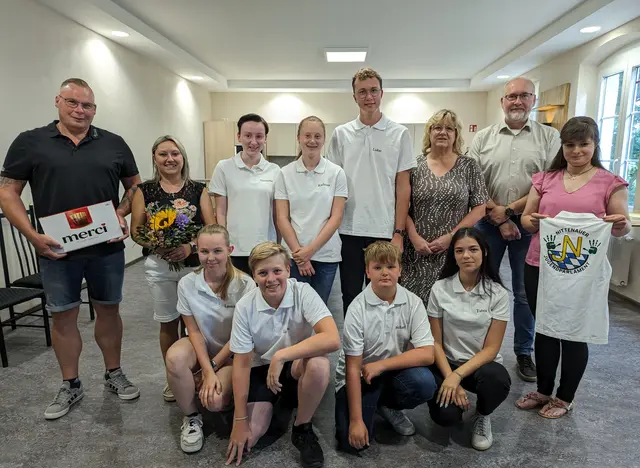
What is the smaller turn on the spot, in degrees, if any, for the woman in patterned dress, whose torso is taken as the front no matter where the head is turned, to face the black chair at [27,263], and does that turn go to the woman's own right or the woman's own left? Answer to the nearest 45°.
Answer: approximately 90° to the woman's own right

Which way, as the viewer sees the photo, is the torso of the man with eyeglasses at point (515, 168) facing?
toward the camera

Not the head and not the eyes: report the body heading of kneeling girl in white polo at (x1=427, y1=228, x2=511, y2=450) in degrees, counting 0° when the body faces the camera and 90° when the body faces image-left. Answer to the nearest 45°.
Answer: approximately 0°

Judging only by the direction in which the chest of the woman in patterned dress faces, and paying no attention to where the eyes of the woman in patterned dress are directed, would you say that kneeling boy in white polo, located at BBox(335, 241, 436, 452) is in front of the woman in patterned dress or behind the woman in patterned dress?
in front

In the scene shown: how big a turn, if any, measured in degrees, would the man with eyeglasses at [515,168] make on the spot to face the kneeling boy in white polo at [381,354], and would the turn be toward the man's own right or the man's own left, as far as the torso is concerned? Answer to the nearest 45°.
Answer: approximately 45° to the man's own right

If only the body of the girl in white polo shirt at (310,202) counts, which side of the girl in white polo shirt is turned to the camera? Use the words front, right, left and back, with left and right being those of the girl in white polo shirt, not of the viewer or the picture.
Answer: front

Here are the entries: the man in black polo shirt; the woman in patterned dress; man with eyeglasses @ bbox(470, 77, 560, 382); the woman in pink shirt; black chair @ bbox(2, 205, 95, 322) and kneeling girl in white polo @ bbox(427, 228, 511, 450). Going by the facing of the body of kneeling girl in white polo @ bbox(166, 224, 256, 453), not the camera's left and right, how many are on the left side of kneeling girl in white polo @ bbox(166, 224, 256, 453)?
4

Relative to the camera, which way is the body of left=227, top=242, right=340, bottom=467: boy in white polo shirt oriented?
toward the camera

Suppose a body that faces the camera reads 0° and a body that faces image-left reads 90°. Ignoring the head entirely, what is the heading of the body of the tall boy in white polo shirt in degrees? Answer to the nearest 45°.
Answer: approximately 0°

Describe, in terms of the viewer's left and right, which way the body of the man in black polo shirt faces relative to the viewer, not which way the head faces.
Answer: facing the viewer

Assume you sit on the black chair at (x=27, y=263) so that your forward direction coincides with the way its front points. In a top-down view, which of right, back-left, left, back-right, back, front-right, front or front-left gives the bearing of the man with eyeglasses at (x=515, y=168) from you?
front

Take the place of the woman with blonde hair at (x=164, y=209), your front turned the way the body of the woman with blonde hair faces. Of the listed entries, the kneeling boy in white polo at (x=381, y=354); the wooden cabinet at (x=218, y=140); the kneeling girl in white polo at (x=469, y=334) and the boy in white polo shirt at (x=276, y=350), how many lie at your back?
1
